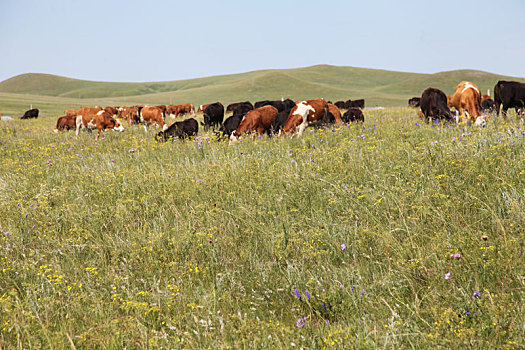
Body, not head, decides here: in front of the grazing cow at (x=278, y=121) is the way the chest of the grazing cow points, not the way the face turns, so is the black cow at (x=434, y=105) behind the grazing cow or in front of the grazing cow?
behind

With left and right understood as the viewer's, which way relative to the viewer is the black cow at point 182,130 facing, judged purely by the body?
facing to the left of the viewer

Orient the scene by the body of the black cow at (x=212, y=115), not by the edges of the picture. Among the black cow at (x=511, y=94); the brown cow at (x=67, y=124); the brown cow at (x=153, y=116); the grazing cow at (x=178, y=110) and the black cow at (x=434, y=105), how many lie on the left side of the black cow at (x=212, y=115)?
2

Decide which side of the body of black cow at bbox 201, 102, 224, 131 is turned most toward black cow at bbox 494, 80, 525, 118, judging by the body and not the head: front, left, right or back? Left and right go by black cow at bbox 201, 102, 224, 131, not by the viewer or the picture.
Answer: left

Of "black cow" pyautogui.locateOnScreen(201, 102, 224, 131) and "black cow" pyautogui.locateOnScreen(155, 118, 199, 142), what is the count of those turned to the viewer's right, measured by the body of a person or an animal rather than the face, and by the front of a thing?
0

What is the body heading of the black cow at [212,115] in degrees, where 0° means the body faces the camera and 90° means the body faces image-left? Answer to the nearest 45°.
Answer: approximately 45°

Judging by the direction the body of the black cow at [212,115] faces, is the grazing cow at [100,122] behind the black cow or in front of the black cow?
in front

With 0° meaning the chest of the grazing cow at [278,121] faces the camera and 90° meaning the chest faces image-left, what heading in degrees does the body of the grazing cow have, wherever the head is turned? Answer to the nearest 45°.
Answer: approximately 45°

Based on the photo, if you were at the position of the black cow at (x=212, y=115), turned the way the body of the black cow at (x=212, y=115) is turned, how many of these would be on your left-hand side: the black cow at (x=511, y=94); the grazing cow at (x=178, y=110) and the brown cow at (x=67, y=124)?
1
